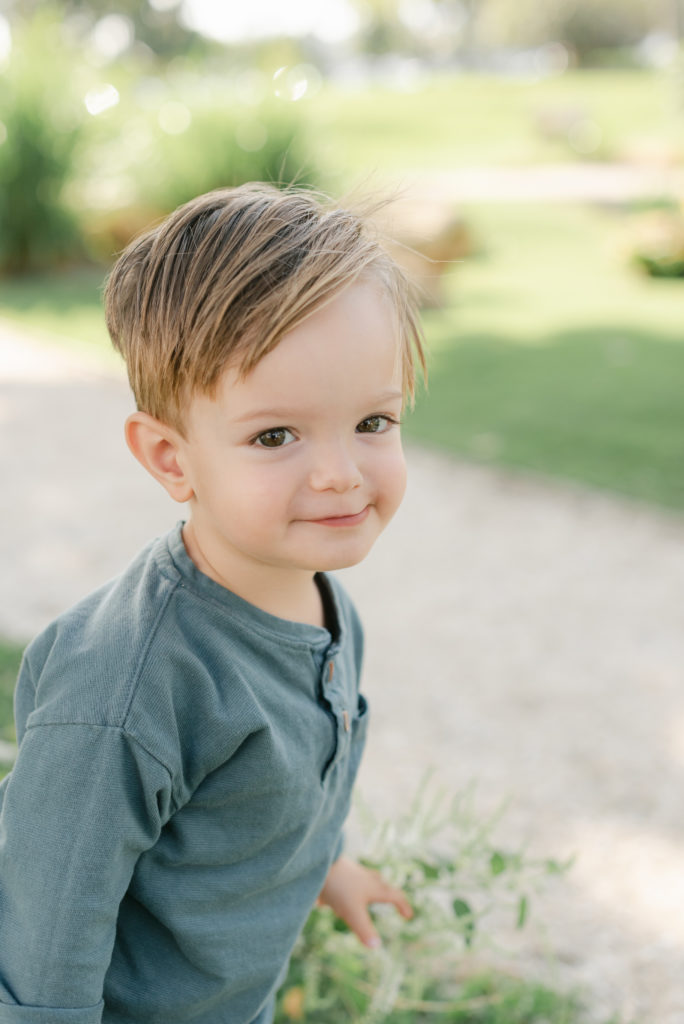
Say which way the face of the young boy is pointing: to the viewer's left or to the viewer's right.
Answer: to the viewer's right

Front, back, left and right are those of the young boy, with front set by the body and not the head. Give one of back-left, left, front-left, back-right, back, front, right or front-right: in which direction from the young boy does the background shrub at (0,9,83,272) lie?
back-left

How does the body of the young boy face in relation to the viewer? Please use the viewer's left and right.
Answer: facing the viewer and to the right of the viewer
